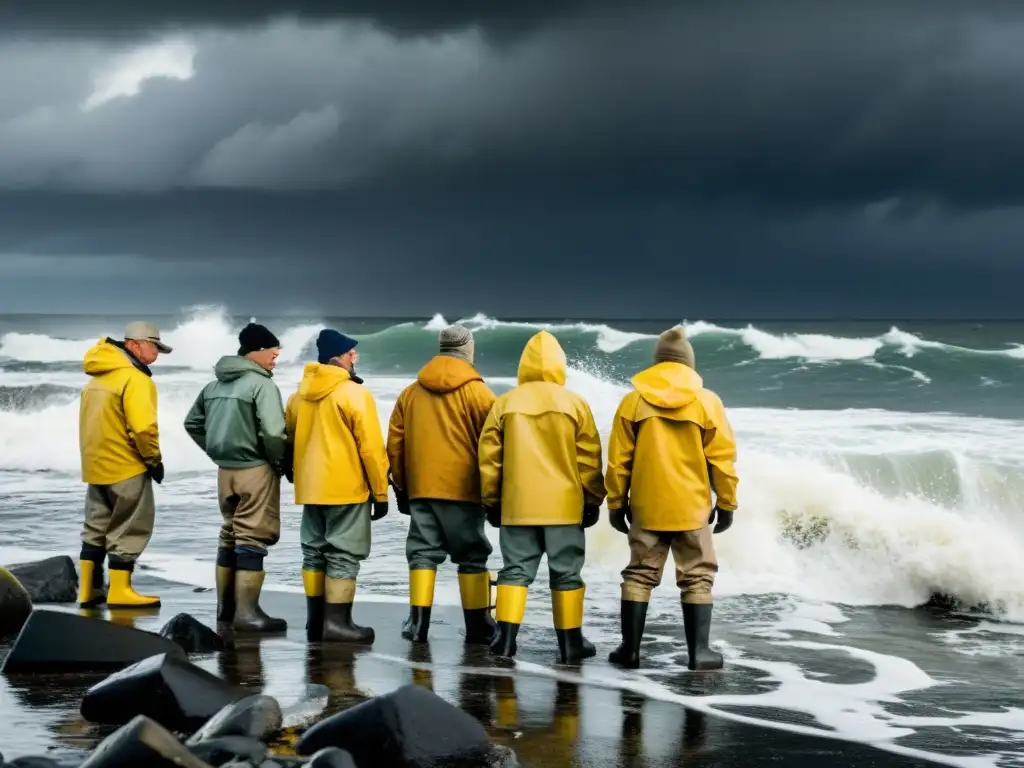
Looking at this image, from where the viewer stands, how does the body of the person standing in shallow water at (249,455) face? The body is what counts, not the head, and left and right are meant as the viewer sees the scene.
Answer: facing away from the viewer and to the right of the viewer

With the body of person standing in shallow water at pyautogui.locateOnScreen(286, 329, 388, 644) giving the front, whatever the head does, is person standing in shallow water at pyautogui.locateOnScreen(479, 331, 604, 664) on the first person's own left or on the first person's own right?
on the first person's own right

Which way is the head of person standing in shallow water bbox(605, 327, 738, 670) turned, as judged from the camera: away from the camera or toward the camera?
away from the camera

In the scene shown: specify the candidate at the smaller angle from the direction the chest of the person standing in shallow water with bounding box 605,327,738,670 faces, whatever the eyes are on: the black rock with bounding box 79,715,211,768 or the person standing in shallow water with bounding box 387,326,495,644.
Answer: the person standing in shallow water

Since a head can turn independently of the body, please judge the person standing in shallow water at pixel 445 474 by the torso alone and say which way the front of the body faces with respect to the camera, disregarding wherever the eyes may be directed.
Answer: away from the camera

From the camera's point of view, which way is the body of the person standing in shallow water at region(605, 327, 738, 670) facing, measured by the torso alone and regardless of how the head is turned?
away from the camera

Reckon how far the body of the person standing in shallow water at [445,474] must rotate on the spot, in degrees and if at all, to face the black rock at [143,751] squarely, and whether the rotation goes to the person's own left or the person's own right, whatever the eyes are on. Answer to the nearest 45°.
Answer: approximately 180°

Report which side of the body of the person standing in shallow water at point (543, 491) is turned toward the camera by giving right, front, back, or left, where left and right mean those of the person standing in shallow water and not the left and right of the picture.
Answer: back

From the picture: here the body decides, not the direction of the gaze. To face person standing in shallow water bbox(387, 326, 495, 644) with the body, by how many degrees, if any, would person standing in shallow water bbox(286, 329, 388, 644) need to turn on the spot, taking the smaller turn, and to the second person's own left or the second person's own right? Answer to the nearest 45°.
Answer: approximately 45° to the second person's own right

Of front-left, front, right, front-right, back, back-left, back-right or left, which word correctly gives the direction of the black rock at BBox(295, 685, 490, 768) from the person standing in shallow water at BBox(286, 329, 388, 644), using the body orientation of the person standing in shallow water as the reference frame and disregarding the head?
back-right

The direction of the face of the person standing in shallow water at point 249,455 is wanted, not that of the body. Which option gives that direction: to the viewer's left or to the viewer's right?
to the viewer's right

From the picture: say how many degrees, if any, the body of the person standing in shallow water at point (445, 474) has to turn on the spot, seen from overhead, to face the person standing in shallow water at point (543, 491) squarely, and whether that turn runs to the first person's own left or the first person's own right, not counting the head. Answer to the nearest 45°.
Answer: approximately 135° to the first person's own right
